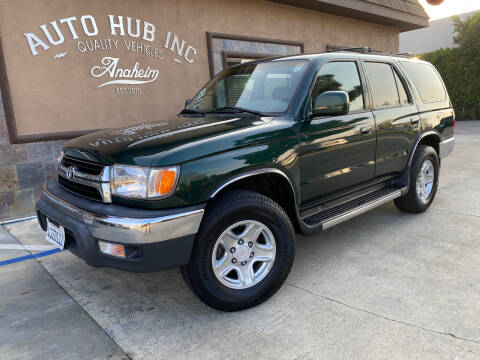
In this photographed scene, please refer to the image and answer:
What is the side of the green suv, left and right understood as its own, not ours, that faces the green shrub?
back

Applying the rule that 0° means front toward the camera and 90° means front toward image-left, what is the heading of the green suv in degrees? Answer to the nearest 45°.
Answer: approximately 45°
